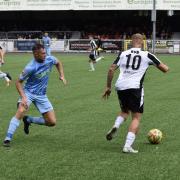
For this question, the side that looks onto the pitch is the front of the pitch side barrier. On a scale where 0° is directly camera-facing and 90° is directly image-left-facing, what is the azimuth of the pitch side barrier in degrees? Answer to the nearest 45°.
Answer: approximately 0°

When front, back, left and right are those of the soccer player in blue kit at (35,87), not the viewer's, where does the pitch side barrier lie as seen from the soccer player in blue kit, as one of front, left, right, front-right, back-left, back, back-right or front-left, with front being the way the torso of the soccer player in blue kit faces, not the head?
back-left

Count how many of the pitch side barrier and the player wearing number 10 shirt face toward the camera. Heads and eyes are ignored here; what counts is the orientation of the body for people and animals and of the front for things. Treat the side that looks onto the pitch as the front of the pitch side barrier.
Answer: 1

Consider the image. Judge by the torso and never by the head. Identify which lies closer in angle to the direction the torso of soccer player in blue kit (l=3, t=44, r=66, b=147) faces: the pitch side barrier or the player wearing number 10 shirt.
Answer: the player wearing number 10 shirt

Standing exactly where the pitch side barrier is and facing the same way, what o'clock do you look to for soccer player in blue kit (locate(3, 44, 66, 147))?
The soccer player in blue kit is roughly at 12 o'clock from the pitch side barrier.

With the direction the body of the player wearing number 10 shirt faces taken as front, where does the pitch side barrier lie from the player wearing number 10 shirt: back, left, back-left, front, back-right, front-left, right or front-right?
front-left

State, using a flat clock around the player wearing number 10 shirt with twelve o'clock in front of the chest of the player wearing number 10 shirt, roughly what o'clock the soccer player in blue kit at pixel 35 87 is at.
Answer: The soccer player in blue kit is roughly at 8 o'clock from the player wearing number 10 shirt.

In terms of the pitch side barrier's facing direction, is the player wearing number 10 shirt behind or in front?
in front

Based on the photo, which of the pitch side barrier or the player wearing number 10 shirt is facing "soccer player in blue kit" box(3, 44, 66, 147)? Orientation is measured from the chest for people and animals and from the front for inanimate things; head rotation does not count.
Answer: the pitch side barrier
